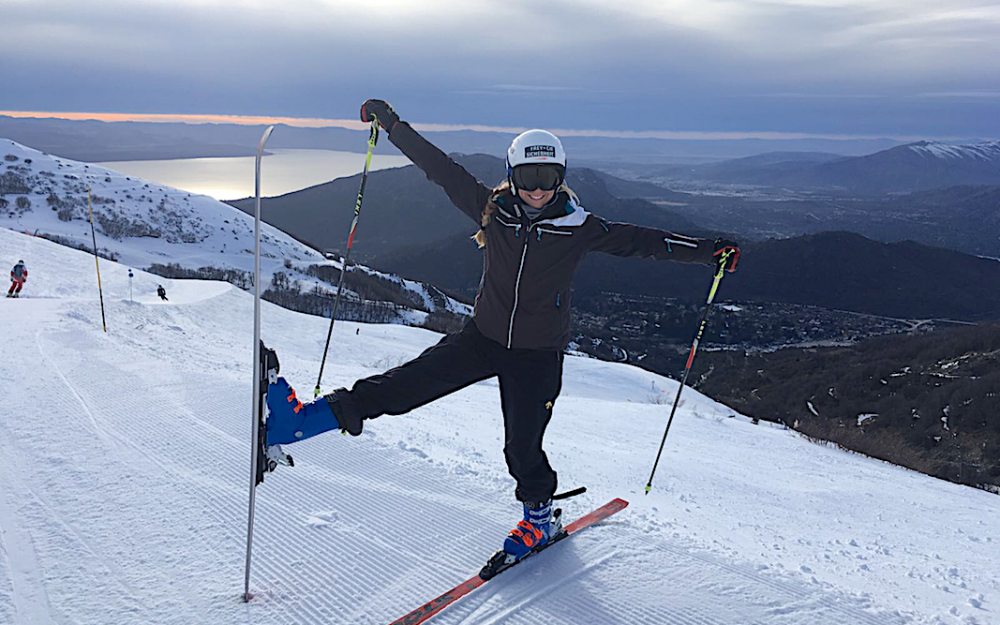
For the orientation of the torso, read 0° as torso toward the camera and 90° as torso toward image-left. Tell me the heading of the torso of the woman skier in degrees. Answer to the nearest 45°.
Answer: approximately 0°
